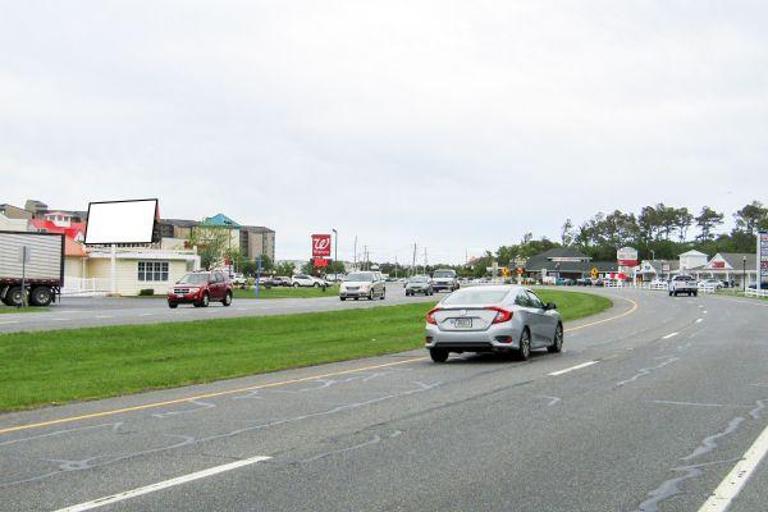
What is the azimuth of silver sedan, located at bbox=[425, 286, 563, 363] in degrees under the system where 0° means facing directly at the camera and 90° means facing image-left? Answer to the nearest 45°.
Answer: approximately 225°

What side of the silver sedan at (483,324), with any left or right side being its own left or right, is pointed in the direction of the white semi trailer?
left

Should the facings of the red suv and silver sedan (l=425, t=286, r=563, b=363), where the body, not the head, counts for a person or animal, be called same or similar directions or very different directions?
very different directions

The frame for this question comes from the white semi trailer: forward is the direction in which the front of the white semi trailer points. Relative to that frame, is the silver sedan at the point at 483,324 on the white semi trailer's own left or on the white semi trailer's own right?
on the white semi trailer's own left

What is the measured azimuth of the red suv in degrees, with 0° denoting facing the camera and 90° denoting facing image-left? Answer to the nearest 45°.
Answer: approximately 45°

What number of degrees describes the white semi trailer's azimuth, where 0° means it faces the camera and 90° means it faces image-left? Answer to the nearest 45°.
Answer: approximately 90°

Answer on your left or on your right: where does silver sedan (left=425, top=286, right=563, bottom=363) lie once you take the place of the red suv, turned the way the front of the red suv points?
on your left

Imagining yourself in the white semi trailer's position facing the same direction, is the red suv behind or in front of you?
behind

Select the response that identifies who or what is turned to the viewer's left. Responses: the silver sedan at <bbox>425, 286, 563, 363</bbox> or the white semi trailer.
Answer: the white semi trailer

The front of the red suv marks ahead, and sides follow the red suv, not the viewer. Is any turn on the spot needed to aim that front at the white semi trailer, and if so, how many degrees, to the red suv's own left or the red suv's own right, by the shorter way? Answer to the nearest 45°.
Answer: approximately 45° to the red suv's own right

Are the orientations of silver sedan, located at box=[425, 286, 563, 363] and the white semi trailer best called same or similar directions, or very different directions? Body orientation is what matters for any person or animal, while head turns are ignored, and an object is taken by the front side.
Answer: very different directions

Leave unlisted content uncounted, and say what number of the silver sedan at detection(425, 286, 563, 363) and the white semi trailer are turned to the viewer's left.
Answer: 1
